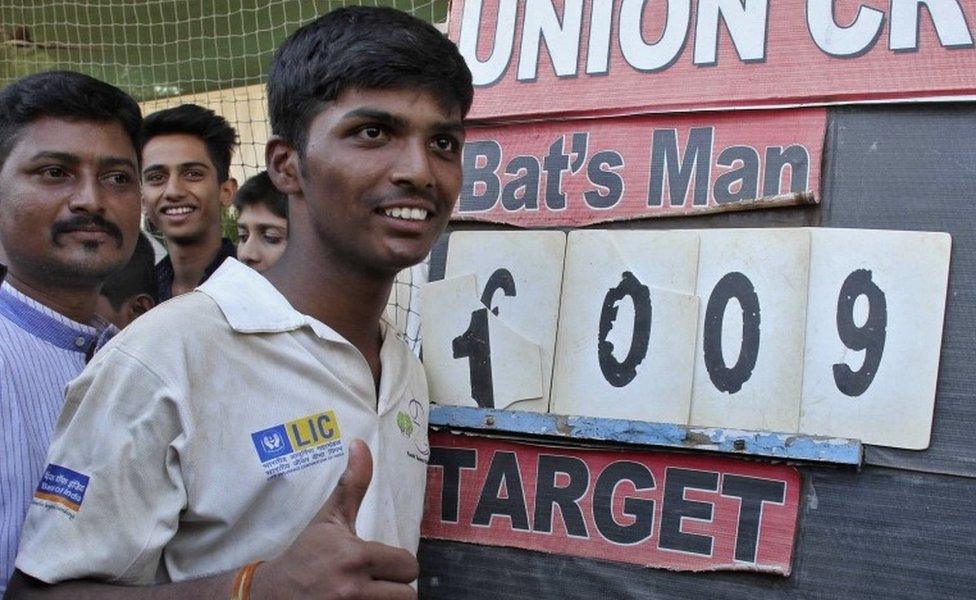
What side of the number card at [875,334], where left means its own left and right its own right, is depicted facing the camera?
front

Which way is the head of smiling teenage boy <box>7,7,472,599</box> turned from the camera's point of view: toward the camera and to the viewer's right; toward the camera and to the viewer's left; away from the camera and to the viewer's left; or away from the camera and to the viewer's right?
toward the camera and to the viewer's right

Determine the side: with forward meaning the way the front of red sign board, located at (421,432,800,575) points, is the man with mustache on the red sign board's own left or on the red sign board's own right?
on the red sign board's own right

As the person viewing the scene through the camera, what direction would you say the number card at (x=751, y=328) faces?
facing the viewer

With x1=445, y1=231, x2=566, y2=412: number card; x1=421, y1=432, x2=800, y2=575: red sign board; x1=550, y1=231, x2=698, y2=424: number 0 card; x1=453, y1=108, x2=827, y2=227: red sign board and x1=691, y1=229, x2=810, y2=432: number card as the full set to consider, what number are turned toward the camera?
5

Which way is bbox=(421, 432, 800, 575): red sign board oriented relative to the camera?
toward the camera

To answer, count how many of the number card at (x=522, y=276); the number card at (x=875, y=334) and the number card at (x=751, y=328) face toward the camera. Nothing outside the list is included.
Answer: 3

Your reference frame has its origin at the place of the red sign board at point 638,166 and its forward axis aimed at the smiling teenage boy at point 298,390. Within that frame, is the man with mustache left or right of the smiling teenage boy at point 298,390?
right

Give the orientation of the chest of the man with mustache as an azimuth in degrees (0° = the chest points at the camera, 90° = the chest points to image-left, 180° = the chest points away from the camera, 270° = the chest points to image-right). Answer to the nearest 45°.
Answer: approximately 315°
